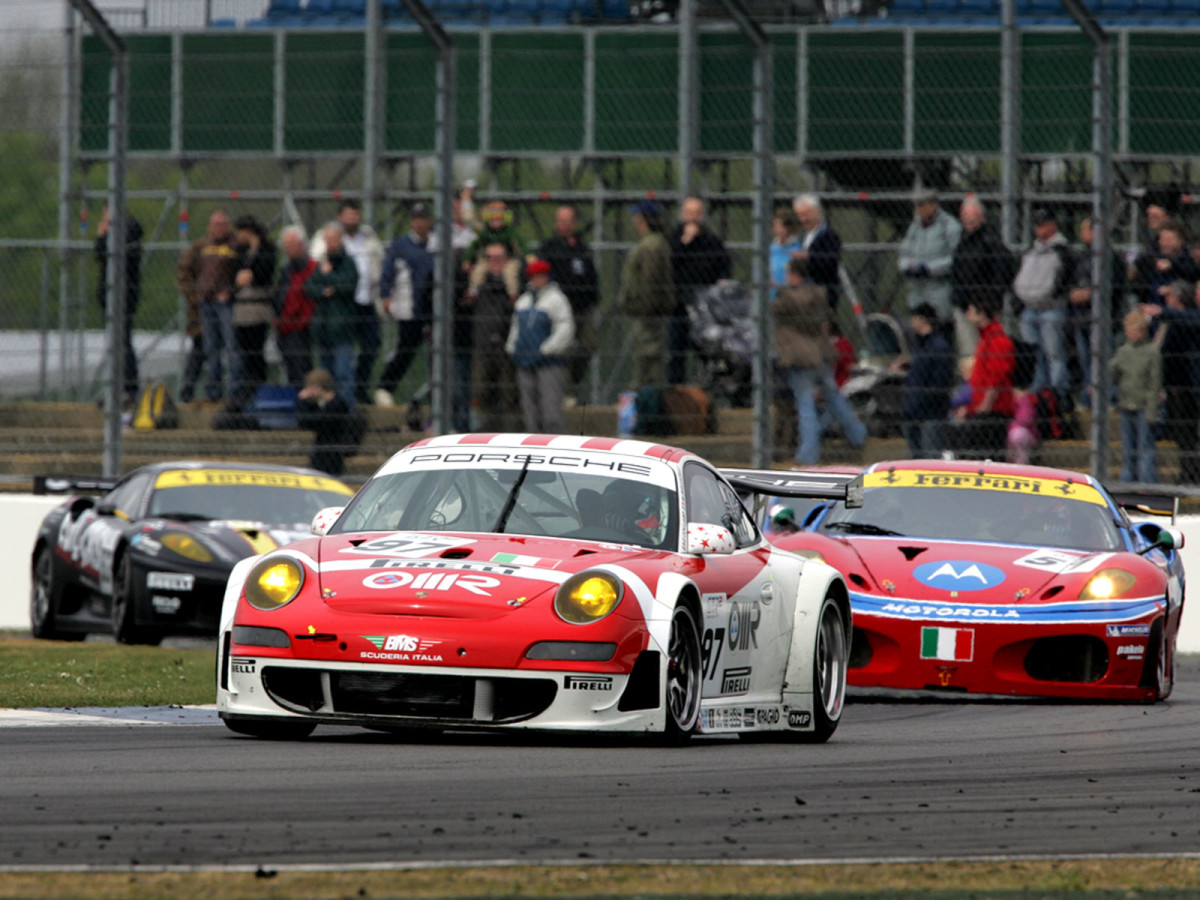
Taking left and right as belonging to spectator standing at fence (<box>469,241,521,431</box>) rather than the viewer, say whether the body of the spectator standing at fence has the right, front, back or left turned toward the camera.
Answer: front

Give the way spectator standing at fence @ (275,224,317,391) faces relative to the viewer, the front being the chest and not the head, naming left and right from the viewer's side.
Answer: facing the viewer and to the right of the viewer

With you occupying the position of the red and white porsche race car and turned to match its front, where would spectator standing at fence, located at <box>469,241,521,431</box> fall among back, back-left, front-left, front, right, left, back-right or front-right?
back

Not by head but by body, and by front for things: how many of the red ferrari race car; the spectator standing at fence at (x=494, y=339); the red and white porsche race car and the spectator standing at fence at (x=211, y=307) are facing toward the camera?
4

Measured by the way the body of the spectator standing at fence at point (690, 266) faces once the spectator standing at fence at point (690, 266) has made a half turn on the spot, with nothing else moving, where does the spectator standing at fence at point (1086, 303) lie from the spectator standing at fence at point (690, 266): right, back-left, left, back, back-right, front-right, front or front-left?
front-right

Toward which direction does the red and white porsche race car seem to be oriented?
toward the camera

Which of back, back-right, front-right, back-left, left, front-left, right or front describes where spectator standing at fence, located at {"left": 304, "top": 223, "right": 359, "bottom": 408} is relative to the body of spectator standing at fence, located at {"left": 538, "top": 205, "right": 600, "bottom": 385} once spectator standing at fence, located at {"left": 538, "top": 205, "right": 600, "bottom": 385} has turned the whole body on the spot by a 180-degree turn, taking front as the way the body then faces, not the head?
back-left

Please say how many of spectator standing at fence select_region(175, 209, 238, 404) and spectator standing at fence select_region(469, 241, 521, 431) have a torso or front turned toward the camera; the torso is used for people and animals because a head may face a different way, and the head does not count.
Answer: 2

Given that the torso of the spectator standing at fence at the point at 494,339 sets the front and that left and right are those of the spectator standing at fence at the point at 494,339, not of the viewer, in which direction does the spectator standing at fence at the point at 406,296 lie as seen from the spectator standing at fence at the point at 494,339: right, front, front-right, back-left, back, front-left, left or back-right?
right

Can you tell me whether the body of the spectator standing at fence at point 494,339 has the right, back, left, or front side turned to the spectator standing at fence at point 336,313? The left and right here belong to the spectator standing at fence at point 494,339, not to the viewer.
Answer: right

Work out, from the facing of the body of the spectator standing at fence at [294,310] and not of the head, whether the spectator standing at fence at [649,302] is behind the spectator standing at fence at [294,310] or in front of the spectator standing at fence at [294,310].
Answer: in front

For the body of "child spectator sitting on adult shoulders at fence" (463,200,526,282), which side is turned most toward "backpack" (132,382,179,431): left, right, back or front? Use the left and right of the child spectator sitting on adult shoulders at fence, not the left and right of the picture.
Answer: right

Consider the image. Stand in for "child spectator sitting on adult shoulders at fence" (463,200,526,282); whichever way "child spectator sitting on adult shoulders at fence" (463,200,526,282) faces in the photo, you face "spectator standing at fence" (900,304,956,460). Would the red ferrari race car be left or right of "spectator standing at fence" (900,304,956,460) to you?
right

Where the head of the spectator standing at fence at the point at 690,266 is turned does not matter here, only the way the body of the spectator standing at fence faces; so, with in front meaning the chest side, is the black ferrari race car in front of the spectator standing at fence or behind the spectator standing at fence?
in front
